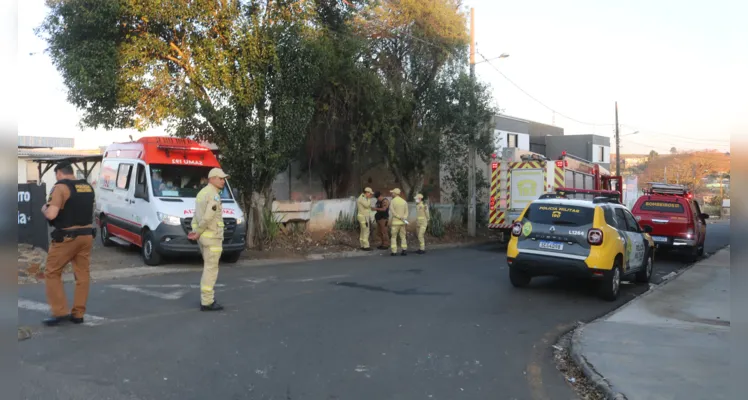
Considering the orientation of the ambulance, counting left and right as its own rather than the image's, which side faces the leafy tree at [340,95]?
left

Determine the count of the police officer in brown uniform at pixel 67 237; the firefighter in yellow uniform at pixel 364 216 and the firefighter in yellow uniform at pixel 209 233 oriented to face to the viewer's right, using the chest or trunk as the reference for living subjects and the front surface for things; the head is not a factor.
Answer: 2

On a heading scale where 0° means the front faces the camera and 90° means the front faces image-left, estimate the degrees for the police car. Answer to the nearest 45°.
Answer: approximately 225°

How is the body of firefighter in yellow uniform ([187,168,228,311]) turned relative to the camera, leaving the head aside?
to the viewer's right

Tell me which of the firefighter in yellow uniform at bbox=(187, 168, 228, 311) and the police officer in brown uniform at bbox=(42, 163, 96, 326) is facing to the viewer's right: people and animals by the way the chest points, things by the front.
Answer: the firefighter in yellow uniform

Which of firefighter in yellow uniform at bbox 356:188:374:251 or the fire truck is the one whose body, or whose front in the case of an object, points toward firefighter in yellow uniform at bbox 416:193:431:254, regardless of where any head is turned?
firefighter in yellow uniform at bbox 356:188:374:251

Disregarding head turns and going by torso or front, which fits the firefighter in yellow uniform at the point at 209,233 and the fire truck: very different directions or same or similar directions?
same or similar directions

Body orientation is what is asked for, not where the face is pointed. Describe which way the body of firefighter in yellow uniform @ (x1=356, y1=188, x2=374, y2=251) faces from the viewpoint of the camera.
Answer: to the viewer's right

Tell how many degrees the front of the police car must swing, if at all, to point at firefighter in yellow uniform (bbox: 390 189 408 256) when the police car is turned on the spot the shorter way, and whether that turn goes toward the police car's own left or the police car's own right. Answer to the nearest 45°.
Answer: approximately 90° to the police car's own left

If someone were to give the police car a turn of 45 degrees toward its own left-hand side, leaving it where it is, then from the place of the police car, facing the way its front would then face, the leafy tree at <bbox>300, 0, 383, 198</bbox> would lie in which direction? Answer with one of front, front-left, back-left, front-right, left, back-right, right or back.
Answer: front-left

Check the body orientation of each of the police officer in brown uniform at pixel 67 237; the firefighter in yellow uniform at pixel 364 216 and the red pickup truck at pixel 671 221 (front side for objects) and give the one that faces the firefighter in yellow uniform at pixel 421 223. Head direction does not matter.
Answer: the firefighter in yellow uniform at pixel 364 216

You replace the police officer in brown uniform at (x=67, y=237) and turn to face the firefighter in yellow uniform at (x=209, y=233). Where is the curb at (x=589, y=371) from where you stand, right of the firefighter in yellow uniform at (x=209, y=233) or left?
right

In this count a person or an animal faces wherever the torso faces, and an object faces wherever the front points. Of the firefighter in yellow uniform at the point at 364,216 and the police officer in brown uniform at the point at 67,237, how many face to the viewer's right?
1
